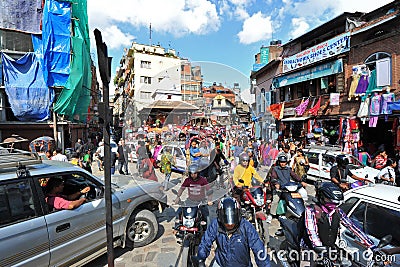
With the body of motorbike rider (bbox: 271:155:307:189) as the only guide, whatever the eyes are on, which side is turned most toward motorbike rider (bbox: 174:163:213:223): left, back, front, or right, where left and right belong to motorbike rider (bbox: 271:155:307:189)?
right

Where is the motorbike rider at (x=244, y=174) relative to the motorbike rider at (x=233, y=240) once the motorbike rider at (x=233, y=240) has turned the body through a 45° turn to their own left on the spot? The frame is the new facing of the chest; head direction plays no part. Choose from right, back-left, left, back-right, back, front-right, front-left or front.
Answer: back-left

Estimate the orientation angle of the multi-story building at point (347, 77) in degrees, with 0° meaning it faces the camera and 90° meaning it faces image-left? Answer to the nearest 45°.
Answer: approximately 45°

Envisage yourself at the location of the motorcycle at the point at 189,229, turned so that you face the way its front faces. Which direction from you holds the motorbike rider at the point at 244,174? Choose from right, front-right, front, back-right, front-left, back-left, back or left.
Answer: back-left
